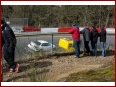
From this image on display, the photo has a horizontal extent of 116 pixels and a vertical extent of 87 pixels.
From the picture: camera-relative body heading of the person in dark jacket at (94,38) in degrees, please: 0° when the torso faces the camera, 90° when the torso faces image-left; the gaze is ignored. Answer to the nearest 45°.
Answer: approximately 180°

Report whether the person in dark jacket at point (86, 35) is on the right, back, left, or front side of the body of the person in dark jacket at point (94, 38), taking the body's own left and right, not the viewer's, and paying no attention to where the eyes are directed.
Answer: left

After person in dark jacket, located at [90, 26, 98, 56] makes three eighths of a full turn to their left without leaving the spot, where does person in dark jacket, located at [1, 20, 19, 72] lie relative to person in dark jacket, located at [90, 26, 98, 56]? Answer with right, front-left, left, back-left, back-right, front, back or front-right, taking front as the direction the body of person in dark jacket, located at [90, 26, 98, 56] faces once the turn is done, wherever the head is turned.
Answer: front
